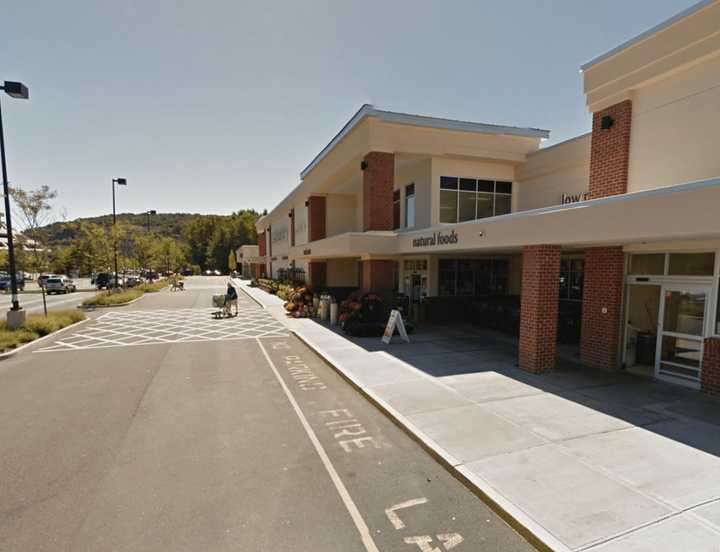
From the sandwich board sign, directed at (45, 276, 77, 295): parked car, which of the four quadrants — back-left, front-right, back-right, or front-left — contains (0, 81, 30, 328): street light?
front-left

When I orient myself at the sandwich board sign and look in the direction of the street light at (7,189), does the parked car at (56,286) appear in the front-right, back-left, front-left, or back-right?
front-right

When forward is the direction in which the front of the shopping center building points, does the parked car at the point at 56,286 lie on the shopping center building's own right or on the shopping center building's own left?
on the shopping center building's own right

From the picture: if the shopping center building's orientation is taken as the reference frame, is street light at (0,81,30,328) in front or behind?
in front

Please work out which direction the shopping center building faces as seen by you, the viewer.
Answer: facing the viewer and to the left of the viewer
